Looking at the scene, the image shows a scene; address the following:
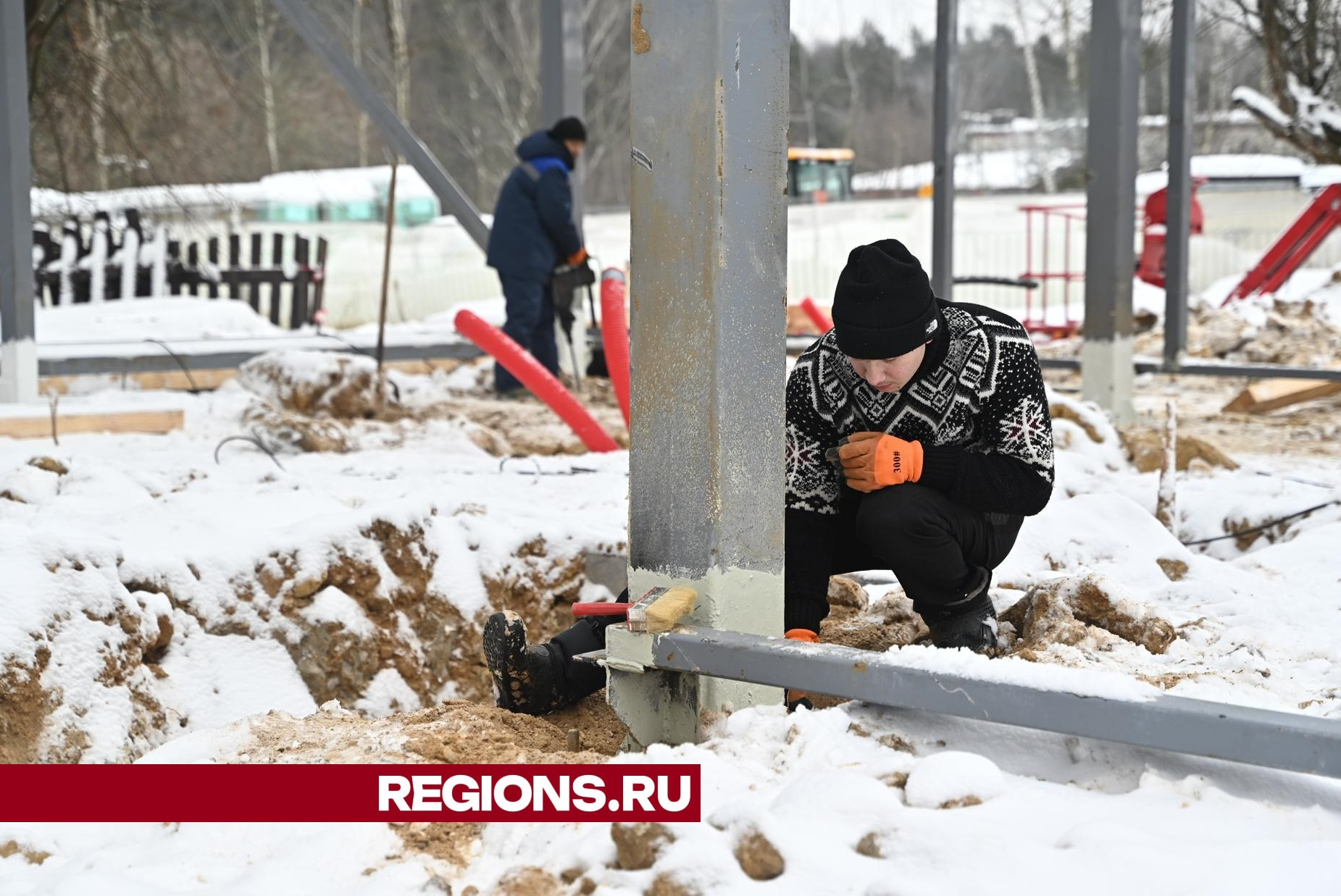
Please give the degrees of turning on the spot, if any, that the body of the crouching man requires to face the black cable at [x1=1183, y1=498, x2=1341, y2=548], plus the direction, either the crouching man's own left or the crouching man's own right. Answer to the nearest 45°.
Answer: approximately 180°

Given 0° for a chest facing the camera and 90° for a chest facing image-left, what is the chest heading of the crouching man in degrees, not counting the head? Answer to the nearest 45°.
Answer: approximately 45°

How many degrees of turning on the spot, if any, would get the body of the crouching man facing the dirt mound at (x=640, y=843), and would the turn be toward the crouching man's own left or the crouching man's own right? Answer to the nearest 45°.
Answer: approximately 45° to the crouching man's own left

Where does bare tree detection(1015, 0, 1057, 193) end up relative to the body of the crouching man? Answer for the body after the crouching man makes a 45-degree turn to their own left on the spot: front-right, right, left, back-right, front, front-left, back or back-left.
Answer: back

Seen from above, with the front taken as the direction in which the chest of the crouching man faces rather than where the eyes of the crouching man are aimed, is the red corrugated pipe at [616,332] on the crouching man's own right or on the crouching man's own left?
on the crouching man's own right

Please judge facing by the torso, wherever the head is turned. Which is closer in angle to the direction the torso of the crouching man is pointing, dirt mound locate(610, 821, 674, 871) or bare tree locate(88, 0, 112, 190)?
the dirt mound

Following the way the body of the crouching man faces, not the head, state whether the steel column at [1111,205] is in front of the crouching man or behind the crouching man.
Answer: behind

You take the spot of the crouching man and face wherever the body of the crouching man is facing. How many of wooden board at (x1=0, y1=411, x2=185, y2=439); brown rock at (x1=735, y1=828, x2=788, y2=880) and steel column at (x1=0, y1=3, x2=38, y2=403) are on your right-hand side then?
2

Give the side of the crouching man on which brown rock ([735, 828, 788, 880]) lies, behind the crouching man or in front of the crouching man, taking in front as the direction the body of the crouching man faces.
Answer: in front
